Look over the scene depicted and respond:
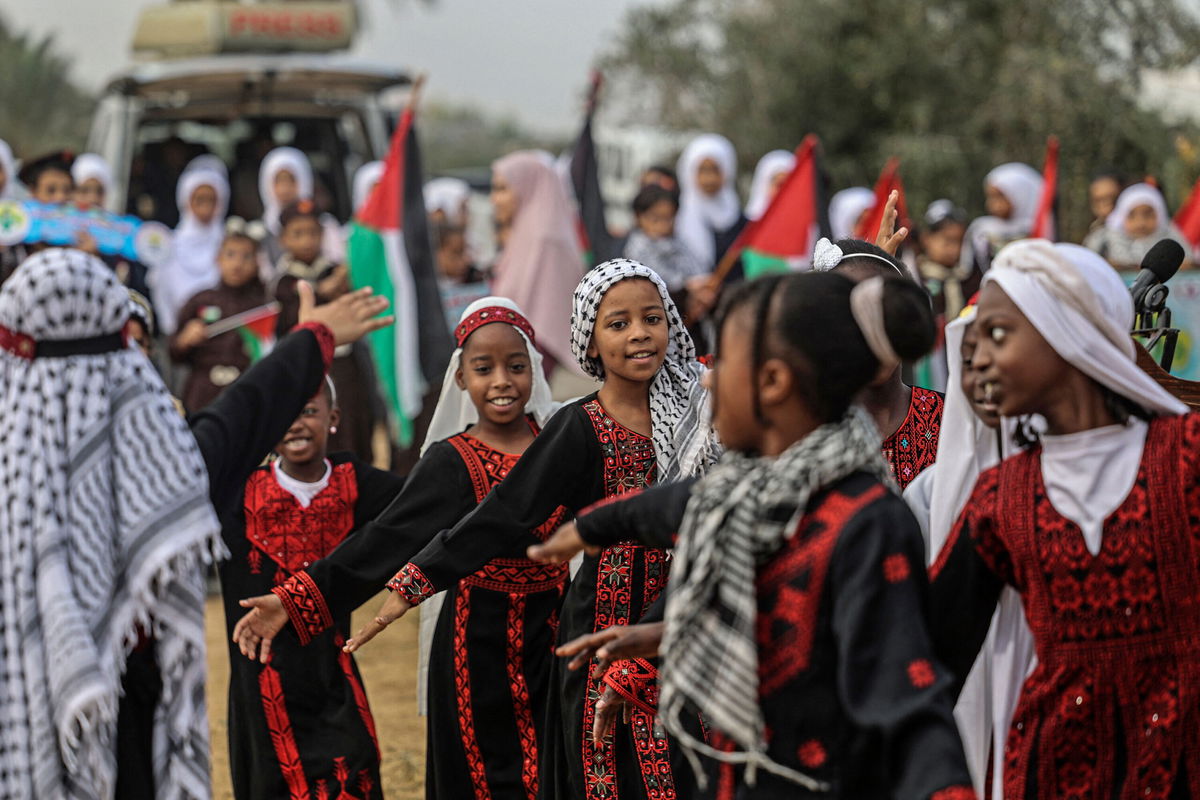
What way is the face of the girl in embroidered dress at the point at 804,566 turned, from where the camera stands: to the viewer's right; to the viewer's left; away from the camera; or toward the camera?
to the viewer's left

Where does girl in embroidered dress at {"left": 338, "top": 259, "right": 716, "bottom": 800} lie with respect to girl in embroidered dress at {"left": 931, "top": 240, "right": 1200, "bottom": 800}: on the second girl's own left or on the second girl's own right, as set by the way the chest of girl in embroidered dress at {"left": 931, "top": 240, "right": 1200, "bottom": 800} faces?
on the second girl's own right

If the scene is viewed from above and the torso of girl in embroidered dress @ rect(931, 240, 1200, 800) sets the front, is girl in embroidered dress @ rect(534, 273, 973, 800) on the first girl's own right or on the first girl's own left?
on the first girl's own right

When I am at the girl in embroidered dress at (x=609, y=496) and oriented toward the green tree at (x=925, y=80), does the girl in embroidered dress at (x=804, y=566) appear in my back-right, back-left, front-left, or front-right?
back-right

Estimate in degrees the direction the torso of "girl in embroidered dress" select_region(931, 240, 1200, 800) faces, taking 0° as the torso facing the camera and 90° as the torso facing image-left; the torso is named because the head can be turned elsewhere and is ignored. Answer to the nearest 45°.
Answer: approximately 0°

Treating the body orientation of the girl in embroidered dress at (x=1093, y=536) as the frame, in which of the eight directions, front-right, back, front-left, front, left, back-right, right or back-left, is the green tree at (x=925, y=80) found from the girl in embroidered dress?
back

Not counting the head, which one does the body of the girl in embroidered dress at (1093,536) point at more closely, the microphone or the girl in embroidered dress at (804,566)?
the girl in embroidered dress

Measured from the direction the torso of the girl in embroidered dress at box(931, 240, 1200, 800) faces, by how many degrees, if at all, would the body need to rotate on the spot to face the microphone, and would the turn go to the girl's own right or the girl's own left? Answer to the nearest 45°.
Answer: approximately 180°
